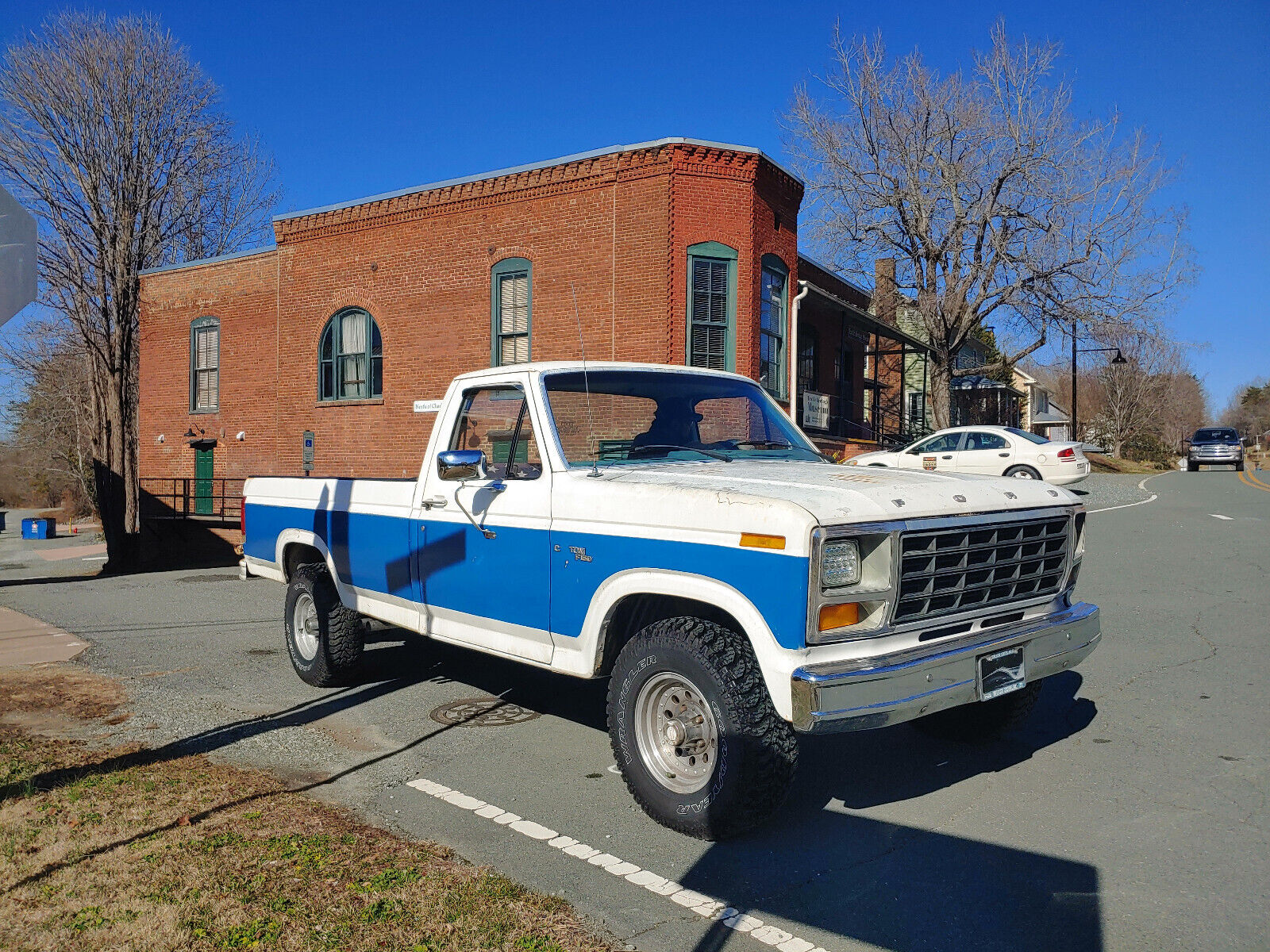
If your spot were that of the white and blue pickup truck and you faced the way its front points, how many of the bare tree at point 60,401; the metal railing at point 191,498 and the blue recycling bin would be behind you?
3

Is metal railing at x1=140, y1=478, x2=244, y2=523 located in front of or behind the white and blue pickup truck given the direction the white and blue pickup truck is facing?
behind

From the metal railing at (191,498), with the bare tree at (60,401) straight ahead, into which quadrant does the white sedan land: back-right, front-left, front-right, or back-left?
back-right

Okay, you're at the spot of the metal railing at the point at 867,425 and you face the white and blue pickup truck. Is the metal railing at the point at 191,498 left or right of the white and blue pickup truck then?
right

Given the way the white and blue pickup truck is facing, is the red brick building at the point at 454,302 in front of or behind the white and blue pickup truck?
behind

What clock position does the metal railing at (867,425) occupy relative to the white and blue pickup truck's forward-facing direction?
The metal railing is roughly at 8 o'clock from the white and blue pickup truck.

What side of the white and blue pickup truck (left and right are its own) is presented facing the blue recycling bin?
back

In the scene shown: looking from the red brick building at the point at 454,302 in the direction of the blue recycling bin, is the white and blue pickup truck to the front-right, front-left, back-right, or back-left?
back-left

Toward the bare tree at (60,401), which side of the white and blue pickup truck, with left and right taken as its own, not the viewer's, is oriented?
back

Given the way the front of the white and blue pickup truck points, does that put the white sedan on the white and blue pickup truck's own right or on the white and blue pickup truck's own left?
on the white and blue pickup truck's own left
